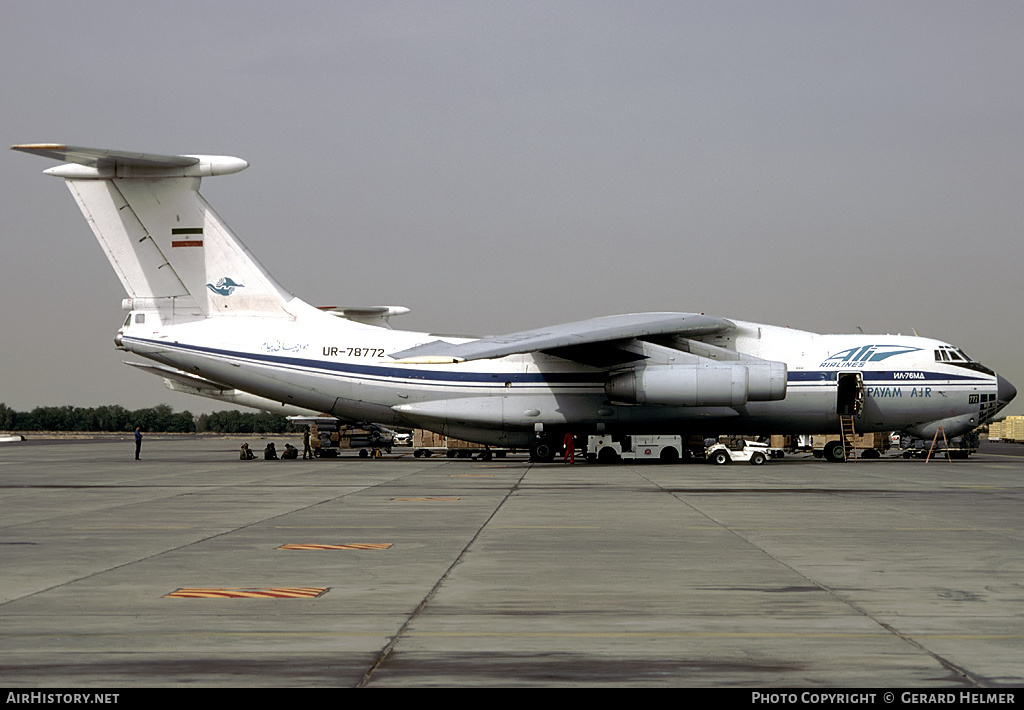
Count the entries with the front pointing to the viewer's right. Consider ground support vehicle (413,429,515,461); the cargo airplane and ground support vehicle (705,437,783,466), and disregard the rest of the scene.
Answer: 3

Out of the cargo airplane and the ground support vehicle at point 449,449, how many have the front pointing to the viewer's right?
2

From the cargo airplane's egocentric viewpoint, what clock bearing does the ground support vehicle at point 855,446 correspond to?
The ground support vehicle is roughly at 11 o'clock from the cargo airplane.

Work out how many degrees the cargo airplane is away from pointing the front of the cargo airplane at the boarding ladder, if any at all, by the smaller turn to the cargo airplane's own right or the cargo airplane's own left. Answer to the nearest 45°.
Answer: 0° — it already faces it

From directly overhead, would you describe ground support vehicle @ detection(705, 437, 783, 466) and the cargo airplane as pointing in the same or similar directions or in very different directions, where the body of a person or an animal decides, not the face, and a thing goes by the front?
same or similar directions

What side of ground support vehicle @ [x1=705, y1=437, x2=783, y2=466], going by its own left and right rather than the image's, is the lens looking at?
right

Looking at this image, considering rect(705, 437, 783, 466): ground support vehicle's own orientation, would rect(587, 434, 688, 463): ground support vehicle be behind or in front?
behind

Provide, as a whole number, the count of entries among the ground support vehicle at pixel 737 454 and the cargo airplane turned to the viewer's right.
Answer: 2

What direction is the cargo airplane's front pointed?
to the viewer's right

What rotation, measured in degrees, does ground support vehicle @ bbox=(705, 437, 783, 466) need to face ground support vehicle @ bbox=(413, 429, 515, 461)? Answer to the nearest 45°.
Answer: approximately 135° to its left
